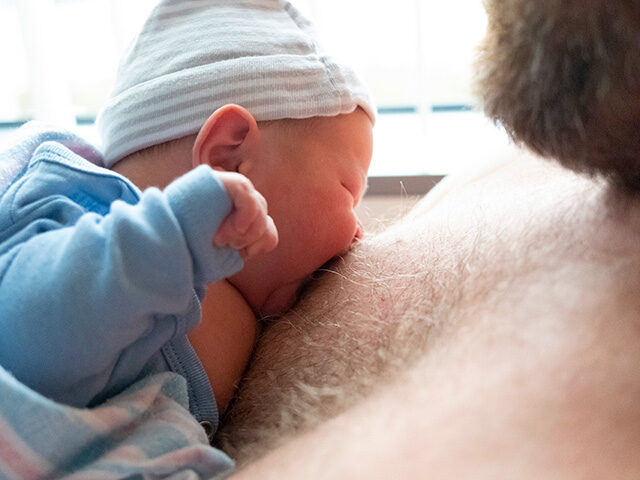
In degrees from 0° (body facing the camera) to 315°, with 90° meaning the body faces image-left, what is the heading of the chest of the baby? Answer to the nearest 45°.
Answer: approximately 270°

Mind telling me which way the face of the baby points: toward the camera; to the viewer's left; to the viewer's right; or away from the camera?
to the viewer's right
